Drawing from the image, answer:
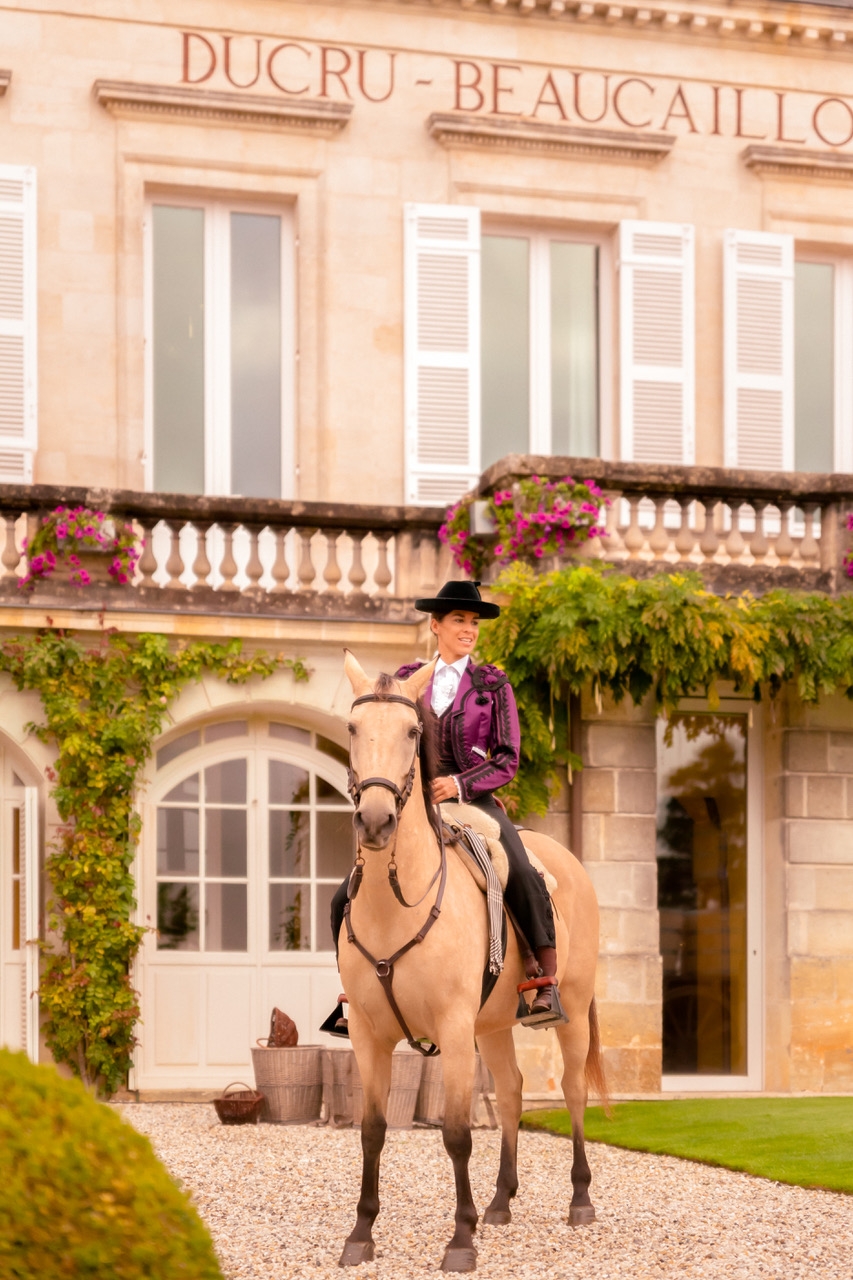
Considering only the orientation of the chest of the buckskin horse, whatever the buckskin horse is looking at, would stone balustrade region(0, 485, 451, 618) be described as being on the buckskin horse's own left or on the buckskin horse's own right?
on the buckskin horse's own right

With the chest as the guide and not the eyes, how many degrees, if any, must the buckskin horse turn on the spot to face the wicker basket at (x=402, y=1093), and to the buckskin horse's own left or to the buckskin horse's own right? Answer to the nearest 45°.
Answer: approximately 135° to the buckskin horse's own right

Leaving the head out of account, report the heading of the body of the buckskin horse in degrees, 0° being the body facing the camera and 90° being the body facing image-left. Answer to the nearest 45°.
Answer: approximately 45°

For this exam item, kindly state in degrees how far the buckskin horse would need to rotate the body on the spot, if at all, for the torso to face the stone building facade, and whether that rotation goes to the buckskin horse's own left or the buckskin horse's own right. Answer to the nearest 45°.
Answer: approximately 135° to the buckskin horse's own right

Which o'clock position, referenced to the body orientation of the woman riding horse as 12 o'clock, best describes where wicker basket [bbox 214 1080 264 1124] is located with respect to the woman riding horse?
The wicker basket is roughly at 4 o'clock from the woman riding horse.

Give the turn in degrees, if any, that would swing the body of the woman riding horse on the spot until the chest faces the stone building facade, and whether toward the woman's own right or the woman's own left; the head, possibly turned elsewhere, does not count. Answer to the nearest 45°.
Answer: approximately 135° to the woman's own right

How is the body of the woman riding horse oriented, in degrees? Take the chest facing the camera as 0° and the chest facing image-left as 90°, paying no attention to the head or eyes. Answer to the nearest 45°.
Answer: approximately 45°

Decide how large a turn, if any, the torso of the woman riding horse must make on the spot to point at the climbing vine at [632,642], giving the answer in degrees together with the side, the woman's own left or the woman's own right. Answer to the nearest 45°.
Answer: approximately 135° to the woman's own right

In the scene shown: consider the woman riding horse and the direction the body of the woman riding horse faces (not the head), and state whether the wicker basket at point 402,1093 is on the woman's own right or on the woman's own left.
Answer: on the woman's own right
